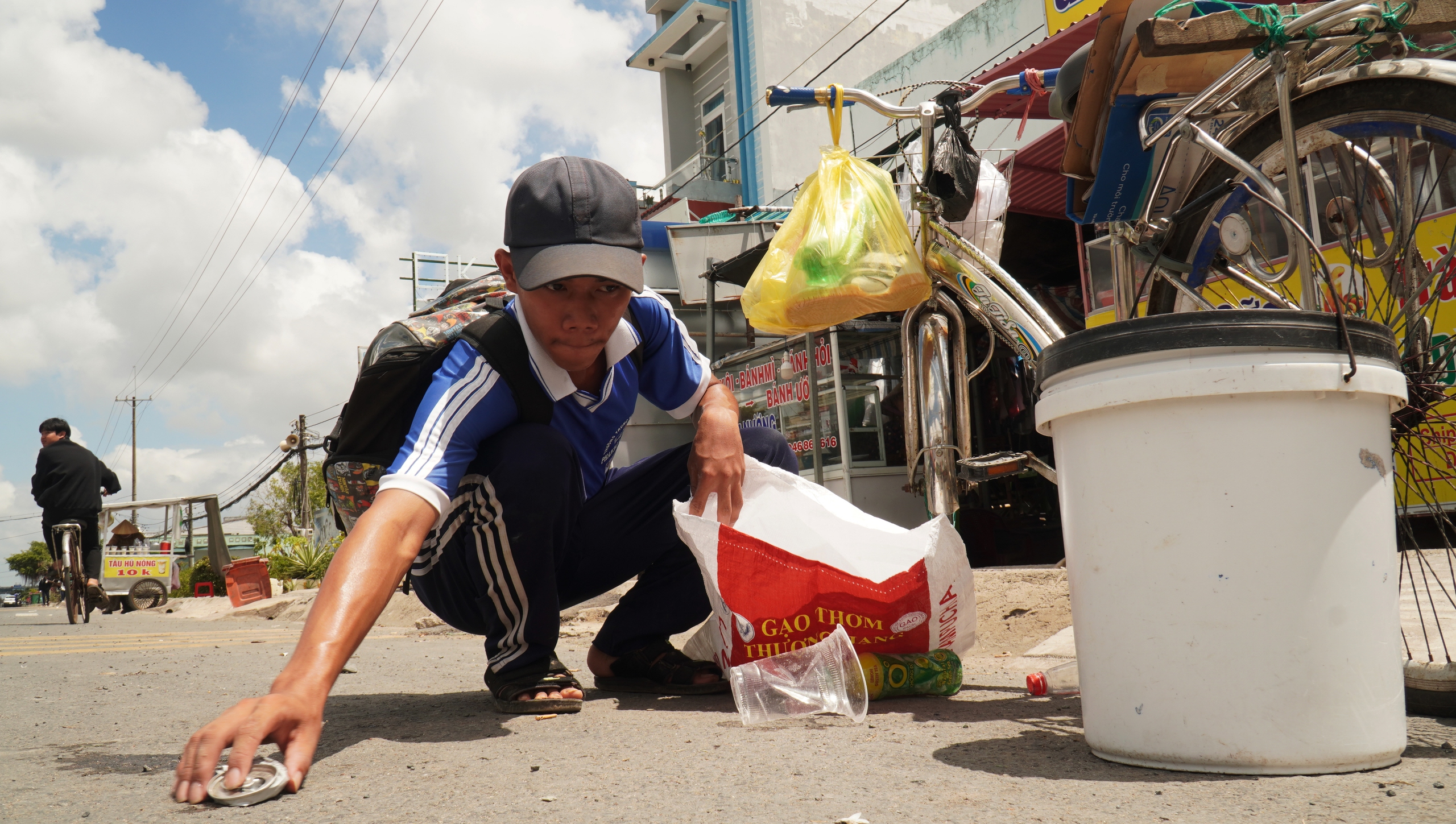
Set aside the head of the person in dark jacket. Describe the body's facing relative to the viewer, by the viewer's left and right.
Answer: facing away from the viewer

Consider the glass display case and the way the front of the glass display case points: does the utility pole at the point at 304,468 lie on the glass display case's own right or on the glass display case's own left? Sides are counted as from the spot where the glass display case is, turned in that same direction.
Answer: on the glass display case's own right

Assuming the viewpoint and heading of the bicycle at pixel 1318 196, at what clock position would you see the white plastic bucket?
The white plastic bucket is roughly at 8 o'clock from the bicycle.

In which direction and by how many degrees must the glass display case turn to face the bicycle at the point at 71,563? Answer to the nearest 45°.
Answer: approximately 45° to its right

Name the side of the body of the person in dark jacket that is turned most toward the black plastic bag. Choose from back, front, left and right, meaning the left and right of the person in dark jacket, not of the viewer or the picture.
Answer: back

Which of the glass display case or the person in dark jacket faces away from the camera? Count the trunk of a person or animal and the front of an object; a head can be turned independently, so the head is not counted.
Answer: the person in dark jacket

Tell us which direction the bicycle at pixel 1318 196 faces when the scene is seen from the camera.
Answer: facing away from the viewer and to the left of the viewer

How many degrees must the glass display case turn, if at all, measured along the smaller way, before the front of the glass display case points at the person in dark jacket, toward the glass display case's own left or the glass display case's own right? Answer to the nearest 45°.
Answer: approximately 45° to the glass display case's own right
